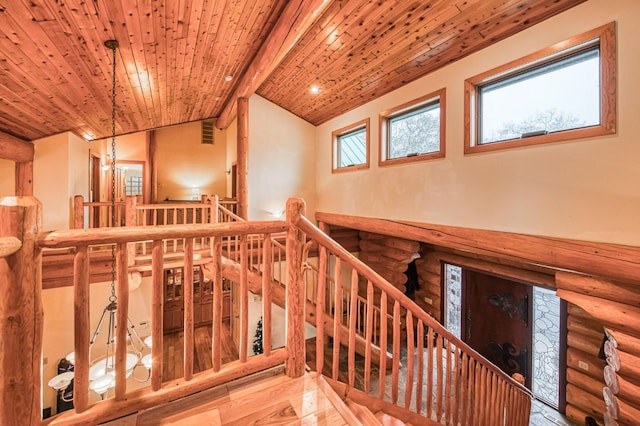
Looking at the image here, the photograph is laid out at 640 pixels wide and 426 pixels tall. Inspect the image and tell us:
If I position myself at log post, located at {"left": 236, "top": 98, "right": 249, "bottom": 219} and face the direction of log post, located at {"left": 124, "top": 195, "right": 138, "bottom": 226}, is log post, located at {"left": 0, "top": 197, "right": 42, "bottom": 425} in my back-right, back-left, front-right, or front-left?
front-left

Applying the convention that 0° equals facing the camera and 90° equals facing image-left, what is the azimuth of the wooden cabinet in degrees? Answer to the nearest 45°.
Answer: approximately 315°

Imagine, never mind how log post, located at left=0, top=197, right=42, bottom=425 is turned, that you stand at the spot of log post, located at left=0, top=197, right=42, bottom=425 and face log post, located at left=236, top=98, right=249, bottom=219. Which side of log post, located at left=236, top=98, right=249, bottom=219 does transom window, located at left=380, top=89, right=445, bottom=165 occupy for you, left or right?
right

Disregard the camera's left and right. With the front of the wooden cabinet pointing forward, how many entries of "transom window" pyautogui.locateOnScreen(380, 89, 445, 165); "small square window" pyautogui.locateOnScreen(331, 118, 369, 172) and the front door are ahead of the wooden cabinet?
3

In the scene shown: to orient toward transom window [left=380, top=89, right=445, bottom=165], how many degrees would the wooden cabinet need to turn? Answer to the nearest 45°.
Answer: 0° — it already faces it

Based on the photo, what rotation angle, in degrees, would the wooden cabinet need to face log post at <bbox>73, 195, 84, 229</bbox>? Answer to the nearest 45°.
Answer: approximately 90° to its right

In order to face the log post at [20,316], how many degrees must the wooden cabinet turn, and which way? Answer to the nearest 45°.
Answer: approximately 45° to its right

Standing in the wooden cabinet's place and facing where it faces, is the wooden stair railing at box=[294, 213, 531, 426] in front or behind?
in front

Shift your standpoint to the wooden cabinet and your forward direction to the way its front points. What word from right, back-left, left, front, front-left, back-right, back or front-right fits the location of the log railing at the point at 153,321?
front-right

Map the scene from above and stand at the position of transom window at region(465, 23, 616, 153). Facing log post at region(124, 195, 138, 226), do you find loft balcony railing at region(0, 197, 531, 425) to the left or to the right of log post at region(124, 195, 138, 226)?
left

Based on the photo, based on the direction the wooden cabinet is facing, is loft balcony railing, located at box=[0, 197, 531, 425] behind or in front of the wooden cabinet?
in front
